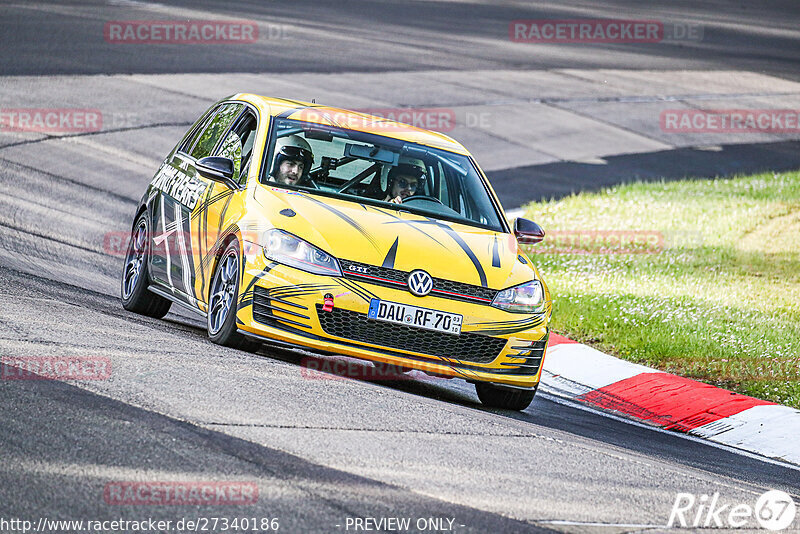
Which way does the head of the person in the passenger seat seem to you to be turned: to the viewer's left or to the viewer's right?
to the viewer's right

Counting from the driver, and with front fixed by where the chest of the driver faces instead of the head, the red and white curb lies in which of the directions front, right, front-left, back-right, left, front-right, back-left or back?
front-left

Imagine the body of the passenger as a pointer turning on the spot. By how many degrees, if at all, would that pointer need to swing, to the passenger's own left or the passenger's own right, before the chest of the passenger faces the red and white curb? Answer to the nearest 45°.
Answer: approximately 45° to the passenger's own left

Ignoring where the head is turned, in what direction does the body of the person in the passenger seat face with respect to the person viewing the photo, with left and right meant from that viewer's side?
facing the viewer and to the right of the viewer

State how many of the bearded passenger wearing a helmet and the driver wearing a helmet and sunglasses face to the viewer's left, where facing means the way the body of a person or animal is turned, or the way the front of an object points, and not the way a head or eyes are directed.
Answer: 0

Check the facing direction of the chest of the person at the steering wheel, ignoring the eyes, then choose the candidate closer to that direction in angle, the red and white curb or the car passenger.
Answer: the red and white curb

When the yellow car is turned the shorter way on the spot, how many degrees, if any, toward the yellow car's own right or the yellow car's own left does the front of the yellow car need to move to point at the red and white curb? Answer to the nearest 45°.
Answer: approximately 45° to the yellow car's own left
